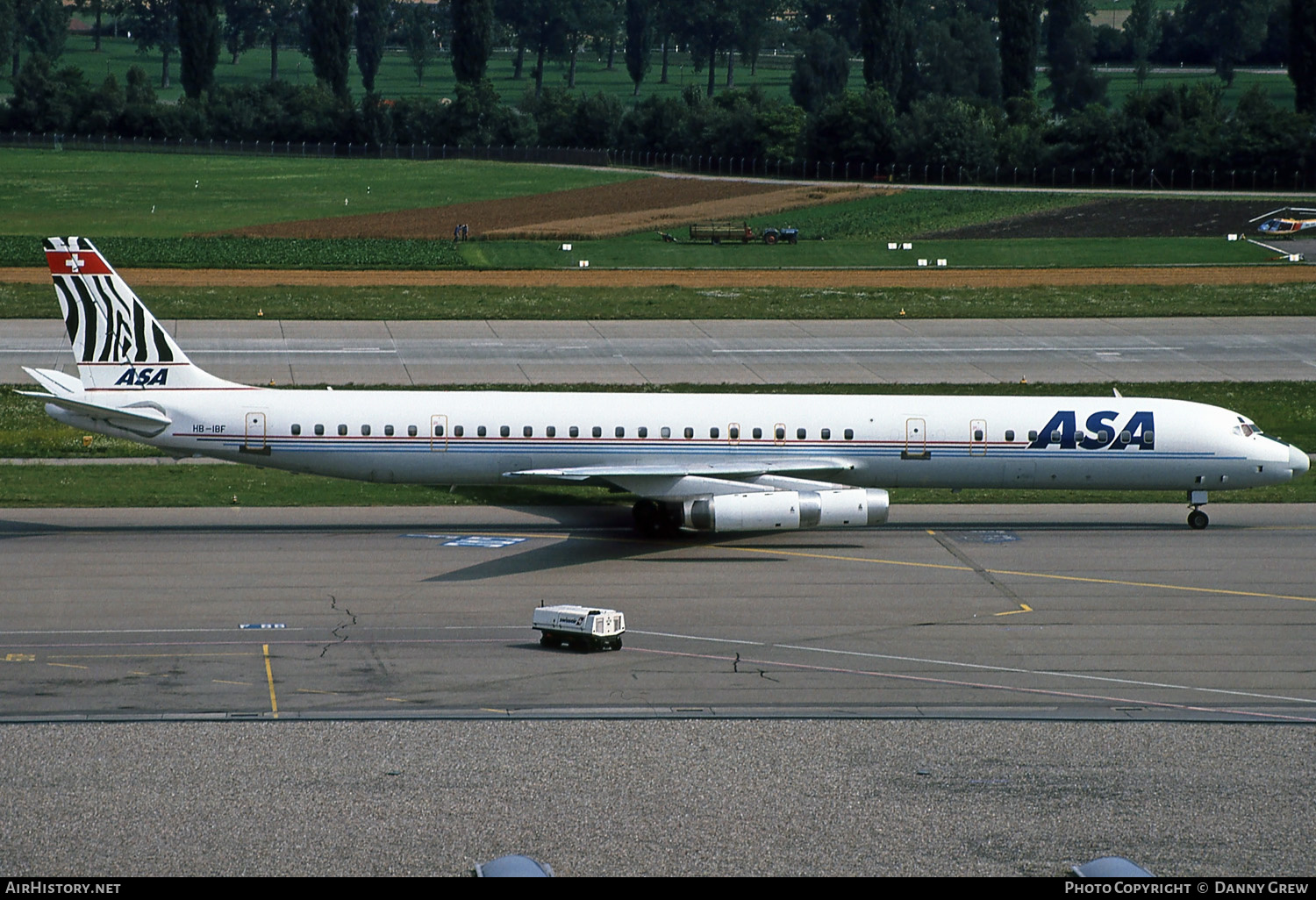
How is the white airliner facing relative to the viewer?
to the viewer's right

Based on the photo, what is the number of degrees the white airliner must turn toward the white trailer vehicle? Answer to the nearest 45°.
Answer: approximately 90° to its right

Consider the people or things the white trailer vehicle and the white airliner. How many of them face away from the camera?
0
